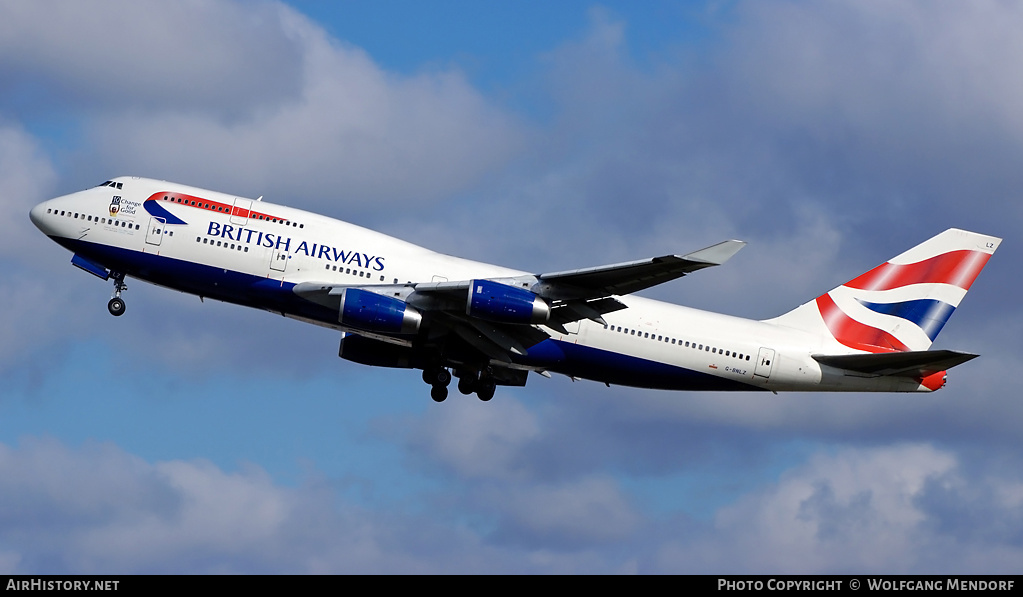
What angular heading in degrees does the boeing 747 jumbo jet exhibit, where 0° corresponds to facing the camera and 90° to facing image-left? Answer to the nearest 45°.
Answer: approximately 90°
